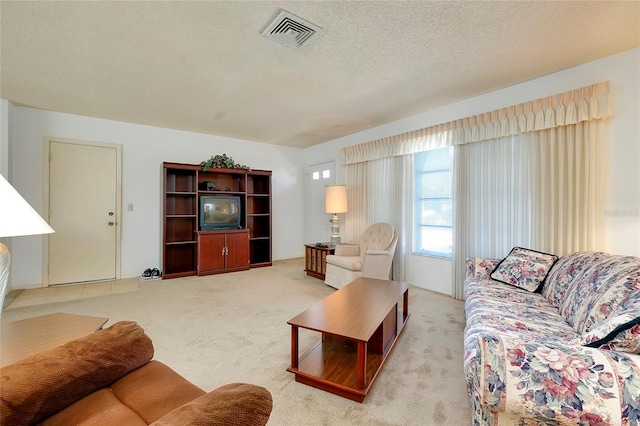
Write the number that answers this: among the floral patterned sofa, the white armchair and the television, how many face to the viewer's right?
0

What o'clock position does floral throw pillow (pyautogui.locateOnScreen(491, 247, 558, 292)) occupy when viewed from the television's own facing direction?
The floral throw pillow is roughly at 11 o'clock from the television.

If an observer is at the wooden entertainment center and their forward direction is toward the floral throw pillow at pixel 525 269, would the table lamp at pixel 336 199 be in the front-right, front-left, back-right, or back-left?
front-left

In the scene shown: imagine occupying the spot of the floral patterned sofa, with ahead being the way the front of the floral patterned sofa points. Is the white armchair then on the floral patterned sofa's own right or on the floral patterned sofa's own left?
on the floral patterned sofa's own right

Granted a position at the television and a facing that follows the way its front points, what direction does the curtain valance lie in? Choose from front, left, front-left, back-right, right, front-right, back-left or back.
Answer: front-left

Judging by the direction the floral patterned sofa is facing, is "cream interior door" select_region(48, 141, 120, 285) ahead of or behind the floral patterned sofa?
ahead

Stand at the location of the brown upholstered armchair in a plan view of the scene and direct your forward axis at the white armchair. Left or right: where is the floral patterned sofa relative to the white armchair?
right

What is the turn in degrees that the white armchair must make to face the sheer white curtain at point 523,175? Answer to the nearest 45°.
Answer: approximately 135° to its left

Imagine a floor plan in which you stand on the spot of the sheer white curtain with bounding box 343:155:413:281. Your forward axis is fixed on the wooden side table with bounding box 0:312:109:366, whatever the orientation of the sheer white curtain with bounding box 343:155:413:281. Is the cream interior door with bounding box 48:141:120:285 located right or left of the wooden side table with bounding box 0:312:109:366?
right

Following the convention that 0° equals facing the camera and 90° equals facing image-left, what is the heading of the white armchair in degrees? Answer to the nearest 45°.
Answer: approximately 45°

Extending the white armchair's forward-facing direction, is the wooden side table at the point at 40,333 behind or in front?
in front

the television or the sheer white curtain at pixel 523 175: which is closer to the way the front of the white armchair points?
the television

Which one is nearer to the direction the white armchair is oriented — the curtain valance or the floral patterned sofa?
the floral patterned sofa

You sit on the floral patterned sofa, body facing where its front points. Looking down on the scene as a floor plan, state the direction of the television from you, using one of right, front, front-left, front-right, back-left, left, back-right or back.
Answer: front-right

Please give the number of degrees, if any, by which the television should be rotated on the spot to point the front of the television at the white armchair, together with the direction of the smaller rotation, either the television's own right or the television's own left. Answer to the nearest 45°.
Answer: approximately 45° to the television's own left

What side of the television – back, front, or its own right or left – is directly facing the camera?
front

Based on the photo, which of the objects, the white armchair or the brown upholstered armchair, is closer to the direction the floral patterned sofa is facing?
the brown upholstered armchair
